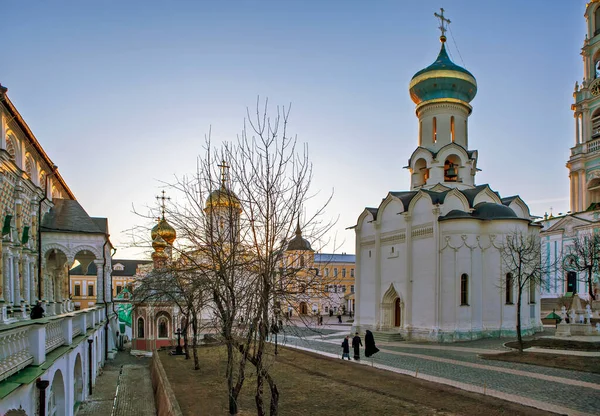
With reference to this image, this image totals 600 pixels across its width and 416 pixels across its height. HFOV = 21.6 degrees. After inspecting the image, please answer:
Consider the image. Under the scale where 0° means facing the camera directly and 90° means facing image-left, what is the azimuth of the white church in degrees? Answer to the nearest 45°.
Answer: approximately 45°

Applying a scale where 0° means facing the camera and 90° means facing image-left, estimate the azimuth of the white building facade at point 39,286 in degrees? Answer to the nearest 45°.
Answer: approximately 270°

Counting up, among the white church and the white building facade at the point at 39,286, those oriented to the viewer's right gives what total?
1

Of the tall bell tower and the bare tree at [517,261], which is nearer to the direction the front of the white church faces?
the bare tree
